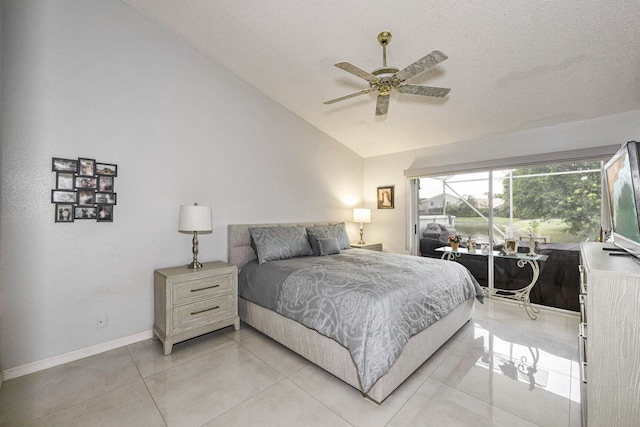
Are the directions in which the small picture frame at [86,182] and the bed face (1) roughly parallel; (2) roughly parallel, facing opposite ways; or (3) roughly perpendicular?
roughly parallel

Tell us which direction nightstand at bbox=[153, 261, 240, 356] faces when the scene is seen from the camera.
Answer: facing the viewer and to the right of the viewer

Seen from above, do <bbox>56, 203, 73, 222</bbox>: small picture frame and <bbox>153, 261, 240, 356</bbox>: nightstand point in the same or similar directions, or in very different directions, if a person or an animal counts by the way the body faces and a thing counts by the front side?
same or similar directions

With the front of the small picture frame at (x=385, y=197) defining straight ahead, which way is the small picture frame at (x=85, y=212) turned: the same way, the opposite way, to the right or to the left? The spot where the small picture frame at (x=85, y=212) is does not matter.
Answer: to the left

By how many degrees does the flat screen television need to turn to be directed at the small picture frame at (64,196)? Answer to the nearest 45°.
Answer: approximately 45° to its left

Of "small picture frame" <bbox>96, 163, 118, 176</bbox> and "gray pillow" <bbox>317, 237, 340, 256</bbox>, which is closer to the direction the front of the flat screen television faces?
the gray pillow

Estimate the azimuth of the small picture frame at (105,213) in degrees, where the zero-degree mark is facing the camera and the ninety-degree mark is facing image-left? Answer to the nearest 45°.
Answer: approximately 0°

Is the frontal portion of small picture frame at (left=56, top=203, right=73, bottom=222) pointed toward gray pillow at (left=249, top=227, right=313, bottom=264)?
no

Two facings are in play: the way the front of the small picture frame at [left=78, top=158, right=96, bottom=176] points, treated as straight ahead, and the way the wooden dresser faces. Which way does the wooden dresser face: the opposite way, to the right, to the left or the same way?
the opposite way

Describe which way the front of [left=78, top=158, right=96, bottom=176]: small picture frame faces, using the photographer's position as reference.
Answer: facing the viewer

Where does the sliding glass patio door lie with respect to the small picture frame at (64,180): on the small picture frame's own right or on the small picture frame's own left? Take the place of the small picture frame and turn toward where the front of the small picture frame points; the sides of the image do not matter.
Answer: on the small picture frame's own left

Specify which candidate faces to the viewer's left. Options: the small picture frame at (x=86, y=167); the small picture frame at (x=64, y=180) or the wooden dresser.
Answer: the wooden dresser

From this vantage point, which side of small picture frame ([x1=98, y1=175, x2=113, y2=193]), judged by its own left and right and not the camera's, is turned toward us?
front
